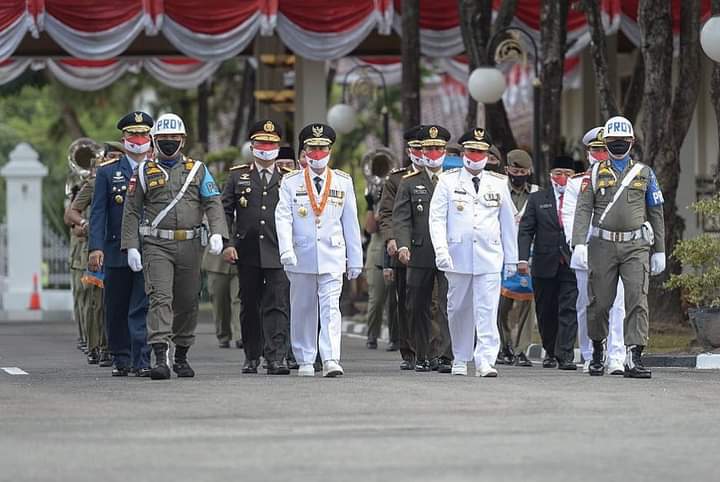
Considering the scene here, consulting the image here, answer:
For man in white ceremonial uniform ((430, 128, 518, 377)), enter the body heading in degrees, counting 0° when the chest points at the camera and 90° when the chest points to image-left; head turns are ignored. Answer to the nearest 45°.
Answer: approximately 0°

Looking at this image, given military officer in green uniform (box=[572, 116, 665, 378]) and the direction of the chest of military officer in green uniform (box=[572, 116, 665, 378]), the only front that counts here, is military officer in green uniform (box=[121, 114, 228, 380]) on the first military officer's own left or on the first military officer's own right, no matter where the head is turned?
on the first military officer's own right

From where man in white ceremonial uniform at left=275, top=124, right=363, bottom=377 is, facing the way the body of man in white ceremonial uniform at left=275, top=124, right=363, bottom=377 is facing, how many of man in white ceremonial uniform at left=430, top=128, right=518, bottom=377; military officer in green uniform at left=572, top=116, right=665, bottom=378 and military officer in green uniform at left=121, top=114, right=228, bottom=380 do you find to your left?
2

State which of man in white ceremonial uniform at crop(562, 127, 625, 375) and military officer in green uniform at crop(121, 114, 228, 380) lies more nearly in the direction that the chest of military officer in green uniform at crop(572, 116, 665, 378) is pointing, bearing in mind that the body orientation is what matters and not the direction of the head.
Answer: the military officer in green uniform

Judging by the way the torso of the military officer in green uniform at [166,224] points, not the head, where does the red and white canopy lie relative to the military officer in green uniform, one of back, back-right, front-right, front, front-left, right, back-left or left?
back

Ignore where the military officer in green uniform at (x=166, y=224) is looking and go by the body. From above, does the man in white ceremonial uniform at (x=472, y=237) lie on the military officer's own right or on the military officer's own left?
on the military officer's own left

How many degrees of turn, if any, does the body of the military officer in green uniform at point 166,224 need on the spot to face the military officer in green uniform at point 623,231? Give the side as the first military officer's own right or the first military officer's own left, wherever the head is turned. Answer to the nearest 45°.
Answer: approximately 90° to the first military officer's own left
